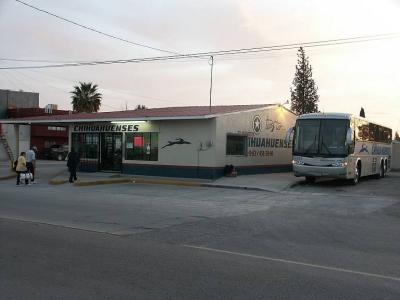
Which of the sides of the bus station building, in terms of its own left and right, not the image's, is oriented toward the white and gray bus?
left

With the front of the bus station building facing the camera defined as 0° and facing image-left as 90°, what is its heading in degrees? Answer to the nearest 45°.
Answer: approximately 45°

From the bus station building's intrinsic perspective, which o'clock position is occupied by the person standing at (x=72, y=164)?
The person standing is roughly at 1 o'clock from the bus station building.

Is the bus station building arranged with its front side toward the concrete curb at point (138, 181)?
yes

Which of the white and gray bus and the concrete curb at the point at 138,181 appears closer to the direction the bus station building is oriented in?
the concrete curb

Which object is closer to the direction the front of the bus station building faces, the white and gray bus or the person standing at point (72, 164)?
the person standing
